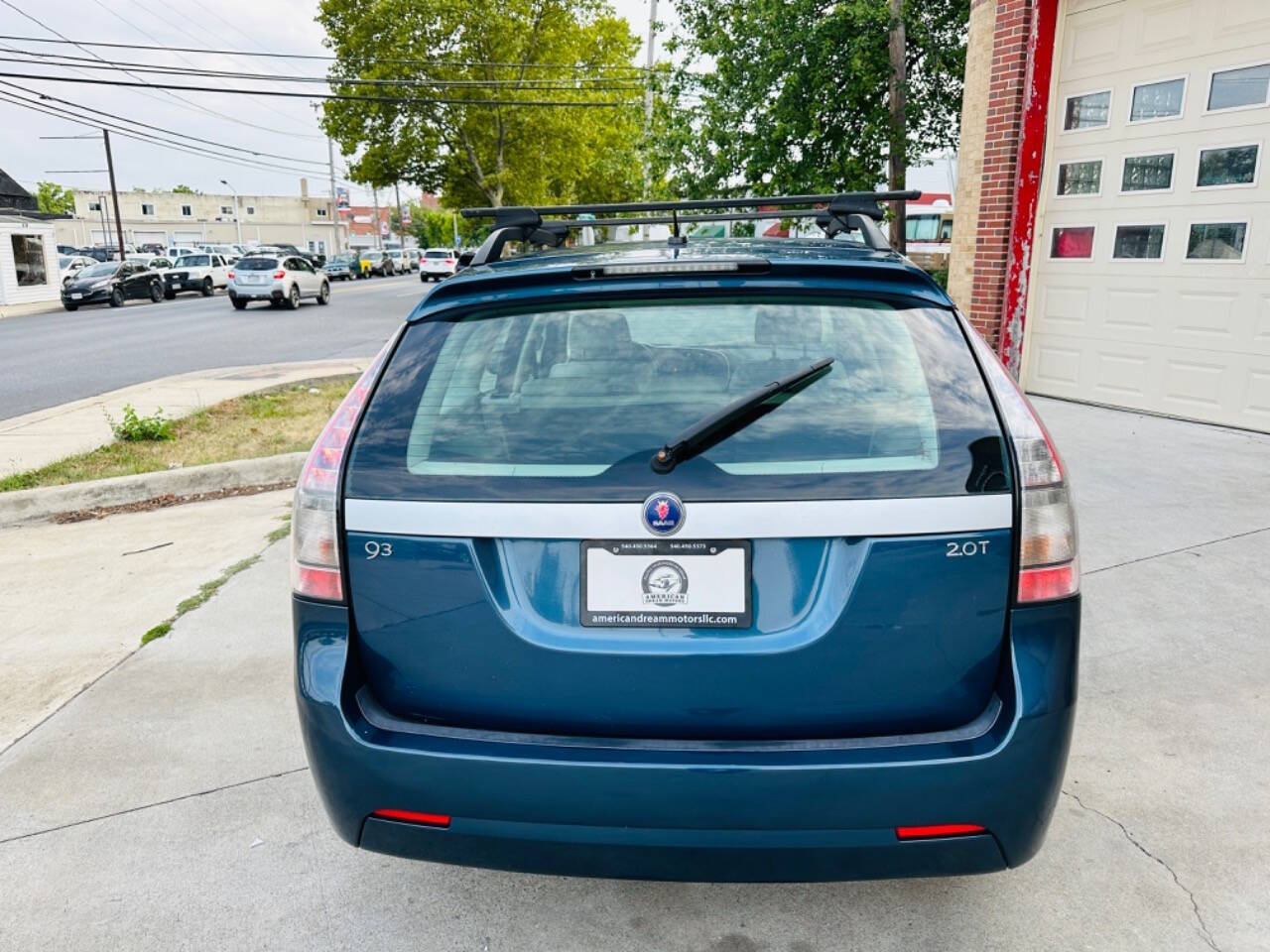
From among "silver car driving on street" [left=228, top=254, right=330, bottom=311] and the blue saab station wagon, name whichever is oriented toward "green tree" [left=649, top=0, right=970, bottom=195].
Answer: the blue saab station wagon

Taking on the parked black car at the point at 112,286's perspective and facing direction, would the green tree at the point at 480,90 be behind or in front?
behind

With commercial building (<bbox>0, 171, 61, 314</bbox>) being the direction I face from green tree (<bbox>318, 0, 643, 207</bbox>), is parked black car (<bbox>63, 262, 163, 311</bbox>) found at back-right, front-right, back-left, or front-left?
front-left

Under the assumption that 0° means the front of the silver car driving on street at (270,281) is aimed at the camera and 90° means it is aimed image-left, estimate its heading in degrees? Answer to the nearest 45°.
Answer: approximately 225°

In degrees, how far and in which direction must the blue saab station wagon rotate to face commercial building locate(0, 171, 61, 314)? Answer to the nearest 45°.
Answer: approximately 45° to its left

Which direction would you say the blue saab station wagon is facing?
away from the camera

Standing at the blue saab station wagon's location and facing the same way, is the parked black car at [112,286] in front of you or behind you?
in front

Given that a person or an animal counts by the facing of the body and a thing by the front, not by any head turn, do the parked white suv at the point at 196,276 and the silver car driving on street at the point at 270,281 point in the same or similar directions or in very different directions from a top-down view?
very different directions

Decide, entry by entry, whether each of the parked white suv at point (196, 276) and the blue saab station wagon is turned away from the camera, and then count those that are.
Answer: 1

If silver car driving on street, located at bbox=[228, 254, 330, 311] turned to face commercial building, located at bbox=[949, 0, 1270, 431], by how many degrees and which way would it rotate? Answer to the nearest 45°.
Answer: approximately 135° to its right

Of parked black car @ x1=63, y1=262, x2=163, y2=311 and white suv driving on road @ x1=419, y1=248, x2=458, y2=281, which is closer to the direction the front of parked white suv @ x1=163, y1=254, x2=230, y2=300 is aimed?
the parked black car

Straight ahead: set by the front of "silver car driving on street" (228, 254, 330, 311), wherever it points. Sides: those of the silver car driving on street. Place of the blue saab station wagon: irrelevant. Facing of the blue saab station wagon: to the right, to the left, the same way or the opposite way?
the same way

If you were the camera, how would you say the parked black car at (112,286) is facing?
facing the viewer and to the left of the viewer

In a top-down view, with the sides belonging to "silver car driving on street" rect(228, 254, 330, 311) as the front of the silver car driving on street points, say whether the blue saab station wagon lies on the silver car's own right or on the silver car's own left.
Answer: on the silver car's own right

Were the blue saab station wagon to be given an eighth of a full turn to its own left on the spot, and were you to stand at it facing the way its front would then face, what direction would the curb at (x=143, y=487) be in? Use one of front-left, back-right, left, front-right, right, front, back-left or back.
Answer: front

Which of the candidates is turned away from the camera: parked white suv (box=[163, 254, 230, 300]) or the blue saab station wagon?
the blue saab station wagon

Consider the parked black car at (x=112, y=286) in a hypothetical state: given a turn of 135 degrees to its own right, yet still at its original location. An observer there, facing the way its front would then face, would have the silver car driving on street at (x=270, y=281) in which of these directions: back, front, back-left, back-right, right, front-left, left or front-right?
back-right
